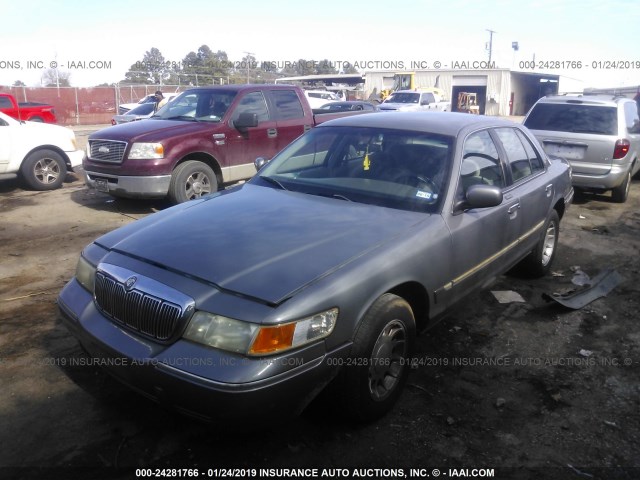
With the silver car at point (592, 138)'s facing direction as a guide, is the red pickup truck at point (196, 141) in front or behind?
behind

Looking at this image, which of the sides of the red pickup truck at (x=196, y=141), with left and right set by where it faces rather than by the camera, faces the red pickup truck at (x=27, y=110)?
right

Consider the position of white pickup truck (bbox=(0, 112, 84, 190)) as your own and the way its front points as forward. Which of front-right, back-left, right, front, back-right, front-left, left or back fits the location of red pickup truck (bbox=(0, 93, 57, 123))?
left

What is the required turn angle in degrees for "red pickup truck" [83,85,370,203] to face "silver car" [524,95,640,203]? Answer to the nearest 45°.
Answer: approximately 135° to its left

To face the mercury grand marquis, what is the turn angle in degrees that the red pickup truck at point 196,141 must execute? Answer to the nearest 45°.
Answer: approximately 45° to its left

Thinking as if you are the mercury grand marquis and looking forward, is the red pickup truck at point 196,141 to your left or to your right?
on your right
